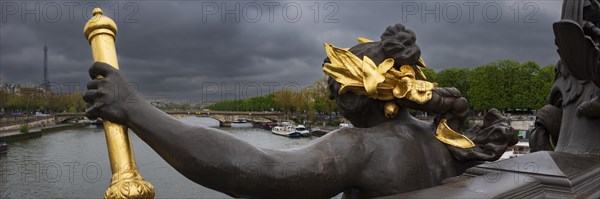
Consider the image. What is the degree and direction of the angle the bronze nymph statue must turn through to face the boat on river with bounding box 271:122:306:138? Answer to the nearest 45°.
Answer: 0° — it already faces it

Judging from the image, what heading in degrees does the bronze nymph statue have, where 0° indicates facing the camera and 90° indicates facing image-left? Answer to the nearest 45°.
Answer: approximately 180°
